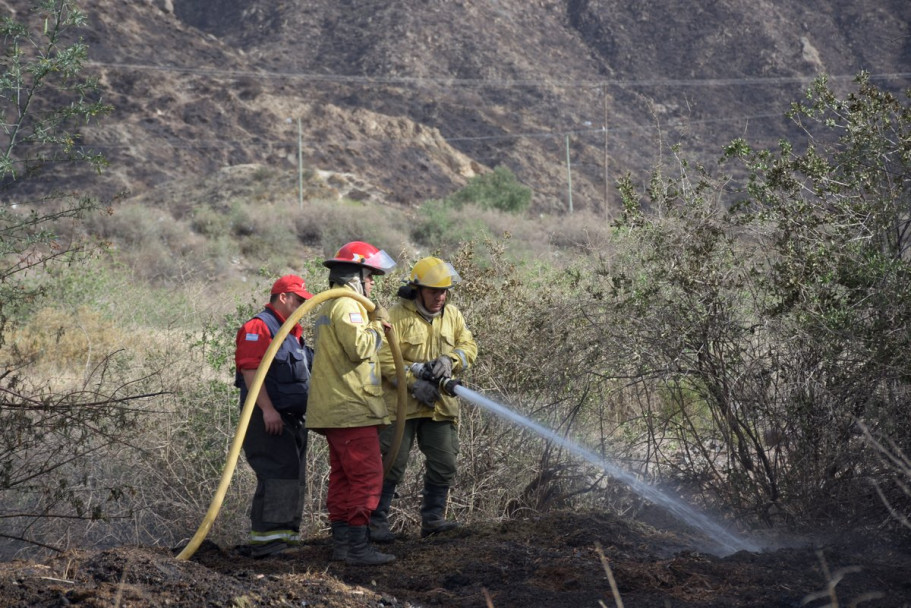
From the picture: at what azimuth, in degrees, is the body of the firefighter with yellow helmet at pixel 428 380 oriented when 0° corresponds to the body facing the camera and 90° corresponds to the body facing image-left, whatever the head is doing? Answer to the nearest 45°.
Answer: approximately 315°

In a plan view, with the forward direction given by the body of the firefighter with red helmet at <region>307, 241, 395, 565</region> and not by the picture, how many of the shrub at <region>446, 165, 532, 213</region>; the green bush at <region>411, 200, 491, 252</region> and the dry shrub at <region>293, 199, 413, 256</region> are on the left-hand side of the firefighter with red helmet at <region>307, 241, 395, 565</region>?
3

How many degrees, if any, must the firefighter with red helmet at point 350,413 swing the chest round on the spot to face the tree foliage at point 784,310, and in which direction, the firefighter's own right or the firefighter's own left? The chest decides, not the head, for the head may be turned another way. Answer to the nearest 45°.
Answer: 0° — they already face it

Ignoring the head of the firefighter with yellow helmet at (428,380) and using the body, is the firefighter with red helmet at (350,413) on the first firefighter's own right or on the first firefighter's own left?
on the first firefighter's own right

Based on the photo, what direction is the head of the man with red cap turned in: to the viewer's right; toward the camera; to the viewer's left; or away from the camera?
to the viewer's right

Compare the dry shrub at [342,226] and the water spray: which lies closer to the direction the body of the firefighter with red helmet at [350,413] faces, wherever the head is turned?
the water spray

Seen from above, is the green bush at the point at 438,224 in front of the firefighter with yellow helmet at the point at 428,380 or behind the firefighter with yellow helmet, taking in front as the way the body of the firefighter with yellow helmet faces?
behind

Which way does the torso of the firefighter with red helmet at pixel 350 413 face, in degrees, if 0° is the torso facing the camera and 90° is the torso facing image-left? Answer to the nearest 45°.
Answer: approximately 270°

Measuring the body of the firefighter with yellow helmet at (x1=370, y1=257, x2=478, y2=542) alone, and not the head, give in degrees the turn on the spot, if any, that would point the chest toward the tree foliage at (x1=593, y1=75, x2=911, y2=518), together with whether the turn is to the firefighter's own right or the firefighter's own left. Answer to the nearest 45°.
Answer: approximately 45° to the firefighter's own left

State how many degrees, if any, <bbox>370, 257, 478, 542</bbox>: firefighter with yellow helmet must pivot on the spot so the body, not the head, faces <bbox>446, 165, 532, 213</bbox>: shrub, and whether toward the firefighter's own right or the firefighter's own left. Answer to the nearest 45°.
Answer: approximately 135° to the firefighter's own left

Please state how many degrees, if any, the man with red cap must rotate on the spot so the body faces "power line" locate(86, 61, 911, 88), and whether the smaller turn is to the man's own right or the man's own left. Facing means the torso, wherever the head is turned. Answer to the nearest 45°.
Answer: approximately 135° to the man's own left

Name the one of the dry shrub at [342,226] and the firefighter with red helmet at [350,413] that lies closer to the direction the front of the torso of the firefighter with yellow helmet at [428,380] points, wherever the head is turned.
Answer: the firefighter with red helmet

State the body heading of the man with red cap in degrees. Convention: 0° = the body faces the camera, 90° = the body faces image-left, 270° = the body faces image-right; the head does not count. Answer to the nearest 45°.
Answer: approximately 315°

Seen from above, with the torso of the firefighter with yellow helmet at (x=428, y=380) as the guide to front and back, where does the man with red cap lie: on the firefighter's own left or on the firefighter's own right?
on the firefighter's own right
